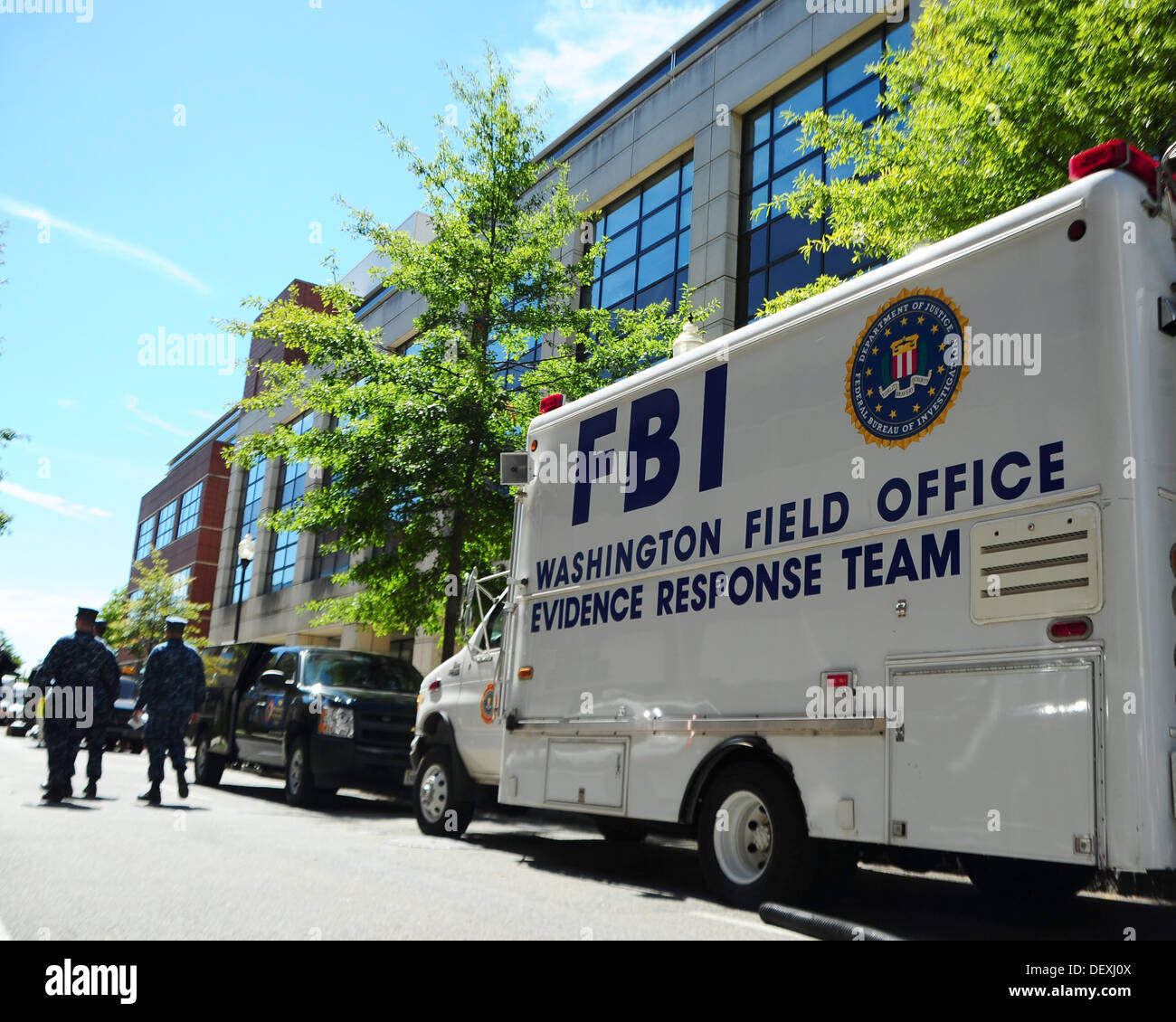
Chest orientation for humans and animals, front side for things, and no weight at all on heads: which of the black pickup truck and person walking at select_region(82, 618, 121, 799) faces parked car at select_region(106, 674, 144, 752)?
the person walking

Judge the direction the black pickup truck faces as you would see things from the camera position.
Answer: facing the viewer and to the right of the viewer

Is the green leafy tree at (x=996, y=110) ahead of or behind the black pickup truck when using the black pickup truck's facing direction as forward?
ahead

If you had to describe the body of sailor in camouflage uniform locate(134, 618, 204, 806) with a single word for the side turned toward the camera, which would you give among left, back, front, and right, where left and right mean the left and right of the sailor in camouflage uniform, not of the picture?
back

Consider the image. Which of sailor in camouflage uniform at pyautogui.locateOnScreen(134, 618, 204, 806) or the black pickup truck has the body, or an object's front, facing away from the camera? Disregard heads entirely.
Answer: the sailor in camouflage uniform

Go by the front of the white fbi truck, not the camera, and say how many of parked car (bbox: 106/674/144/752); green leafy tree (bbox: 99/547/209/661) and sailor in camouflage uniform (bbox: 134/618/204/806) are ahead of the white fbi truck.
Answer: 3

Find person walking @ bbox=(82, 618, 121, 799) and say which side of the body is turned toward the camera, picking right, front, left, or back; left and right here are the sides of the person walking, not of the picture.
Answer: back

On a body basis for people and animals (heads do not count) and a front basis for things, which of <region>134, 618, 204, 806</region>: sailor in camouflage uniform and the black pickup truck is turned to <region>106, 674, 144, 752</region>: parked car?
the sailor in camouflage uniform

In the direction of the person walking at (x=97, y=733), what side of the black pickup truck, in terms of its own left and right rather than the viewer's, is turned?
right

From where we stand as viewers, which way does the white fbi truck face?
facing away from the viewer and to the left of the viewer

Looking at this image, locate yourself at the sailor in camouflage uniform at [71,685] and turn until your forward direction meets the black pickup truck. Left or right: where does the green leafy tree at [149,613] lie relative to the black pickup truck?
left

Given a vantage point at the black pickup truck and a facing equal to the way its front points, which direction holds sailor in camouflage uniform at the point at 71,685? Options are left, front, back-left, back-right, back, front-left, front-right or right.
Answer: right

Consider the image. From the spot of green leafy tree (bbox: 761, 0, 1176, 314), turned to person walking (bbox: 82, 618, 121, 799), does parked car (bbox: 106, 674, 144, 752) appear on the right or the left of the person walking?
right

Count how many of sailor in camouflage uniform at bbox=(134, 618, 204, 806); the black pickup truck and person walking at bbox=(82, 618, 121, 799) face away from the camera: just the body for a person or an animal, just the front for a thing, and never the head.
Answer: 2
